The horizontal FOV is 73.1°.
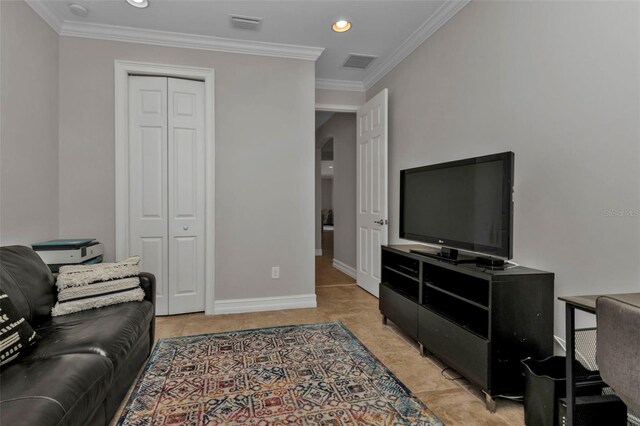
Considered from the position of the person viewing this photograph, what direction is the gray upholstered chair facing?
facing away from the viewer and to the right of the viewer

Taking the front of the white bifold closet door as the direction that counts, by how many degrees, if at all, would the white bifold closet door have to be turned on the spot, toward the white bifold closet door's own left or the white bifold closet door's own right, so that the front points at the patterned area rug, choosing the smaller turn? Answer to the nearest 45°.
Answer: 0° — it already faces it

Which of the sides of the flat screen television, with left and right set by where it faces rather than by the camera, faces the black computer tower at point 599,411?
left

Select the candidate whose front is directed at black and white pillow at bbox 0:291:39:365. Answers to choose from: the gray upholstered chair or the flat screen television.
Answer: the flat screen television

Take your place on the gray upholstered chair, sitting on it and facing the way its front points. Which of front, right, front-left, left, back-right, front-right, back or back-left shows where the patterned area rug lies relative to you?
back-left

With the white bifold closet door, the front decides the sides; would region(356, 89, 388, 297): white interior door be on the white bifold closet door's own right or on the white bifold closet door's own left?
on the white bifold closet door's own left

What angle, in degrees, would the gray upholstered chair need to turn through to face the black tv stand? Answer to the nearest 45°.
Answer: approximately 90° to its left

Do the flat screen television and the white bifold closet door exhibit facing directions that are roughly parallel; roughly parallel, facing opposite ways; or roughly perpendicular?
roughly perpendicular

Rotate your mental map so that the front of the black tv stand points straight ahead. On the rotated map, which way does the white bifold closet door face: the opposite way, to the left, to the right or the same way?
to the left

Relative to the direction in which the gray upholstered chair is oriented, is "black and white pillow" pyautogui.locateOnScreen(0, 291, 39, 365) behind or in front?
behind

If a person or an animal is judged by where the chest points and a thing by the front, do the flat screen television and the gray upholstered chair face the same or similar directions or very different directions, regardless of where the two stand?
very different directions

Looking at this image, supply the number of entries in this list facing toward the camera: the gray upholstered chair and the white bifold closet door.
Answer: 1
